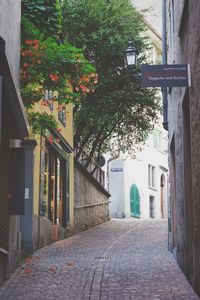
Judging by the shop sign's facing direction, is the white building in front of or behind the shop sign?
behind

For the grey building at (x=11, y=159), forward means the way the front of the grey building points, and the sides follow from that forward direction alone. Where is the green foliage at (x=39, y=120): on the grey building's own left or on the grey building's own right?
on the grey building's own left

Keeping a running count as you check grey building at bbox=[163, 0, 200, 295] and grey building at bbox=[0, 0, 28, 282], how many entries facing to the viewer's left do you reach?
1

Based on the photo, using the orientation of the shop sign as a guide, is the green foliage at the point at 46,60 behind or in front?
behind

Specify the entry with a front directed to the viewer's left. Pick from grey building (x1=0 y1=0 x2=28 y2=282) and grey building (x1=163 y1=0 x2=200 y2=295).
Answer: grey building (x1=163 y1=0 x2=200 y2=295)

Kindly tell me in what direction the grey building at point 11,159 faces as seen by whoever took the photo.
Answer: facing to the right of the viewer

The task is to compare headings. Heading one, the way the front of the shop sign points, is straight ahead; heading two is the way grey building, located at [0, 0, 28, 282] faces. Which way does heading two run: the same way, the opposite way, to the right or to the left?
to the left

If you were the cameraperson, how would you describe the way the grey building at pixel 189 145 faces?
facing to the left of the viewer

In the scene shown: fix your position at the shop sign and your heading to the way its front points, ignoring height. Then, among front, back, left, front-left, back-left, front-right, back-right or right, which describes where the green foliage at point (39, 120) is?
back-right
